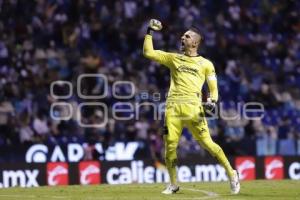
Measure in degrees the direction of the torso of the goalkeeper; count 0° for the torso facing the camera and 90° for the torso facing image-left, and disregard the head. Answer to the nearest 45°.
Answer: approximately 45°

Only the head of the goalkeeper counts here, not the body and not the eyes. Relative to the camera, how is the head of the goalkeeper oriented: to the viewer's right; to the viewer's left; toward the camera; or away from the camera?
to the viewer's left

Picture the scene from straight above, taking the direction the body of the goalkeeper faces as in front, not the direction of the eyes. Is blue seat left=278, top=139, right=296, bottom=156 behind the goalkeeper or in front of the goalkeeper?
behind
